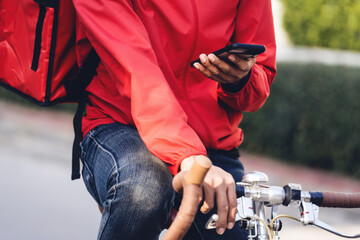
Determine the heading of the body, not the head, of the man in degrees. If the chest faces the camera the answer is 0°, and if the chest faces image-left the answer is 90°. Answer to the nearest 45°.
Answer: approximately 315°

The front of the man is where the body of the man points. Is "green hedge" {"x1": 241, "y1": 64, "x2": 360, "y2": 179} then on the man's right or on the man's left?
on the man's left

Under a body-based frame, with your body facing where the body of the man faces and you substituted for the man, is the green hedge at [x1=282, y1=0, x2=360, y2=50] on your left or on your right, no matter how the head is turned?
on your left
